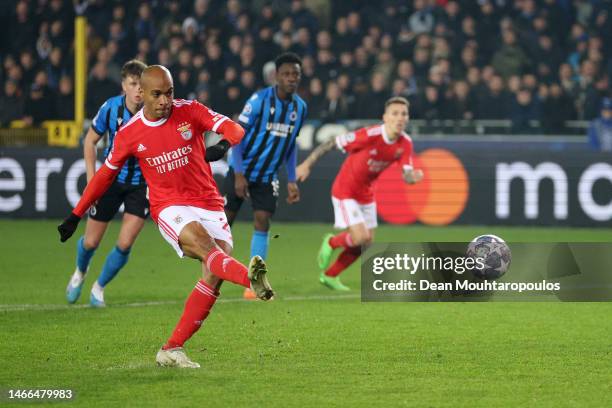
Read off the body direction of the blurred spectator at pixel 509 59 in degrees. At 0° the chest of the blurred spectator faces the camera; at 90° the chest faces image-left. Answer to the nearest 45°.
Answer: approximately 0°

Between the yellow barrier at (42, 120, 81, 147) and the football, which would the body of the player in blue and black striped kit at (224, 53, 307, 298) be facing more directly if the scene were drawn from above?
the football

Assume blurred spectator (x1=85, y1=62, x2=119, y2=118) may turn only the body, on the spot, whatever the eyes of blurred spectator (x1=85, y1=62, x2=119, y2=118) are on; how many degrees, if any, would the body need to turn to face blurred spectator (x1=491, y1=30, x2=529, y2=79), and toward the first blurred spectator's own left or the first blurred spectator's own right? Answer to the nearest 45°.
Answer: approximately 90° to the first blurred spectator's own left

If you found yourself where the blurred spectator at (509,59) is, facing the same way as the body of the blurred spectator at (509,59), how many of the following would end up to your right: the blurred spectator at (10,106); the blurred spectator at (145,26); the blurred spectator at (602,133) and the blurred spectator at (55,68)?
3

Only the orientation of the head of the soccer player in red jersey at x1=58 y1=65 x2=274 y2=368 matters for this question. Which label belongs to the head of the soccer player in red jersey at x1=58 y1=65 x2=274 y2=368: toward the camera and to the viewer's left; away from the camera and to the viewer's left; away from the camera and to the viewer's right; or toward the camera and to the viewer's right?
toward the camera and to the viewer's right

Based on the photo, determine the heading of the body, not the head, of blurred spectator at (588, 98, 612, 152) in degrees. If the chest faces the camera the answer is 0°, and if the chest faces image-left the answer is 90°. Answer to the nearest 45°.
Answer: approximately 0°

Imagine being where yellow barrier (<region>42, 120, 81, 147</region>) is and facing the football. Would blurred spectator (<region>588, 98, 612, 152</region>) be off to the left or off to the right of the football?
left

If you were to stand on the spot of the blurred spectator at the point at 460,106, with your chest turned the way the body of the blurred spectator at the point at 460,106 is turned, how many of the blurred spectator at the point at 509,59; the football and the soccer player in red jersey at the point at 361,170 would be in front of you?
2

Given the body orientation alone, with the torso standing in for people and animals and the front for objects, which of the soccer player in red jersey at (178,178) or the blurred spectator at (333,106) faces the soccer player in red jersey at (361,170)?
the blurred spectator

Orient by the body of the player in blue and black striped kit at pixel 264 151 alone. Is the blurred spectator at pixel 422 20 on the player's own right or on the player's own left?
on the player's own left

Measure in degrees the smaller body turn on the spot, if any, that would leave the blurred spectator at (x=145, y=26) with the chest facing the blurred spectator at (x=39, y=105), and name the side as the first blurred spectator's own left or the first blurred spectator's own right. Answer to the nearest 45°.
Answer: approximately 45° to the first blurred spectator's own right

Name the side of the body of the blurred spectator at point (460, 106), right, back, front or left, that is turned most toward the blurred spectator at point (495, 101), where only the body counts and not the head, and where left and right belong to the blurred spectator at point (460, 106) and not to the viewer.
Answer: left
